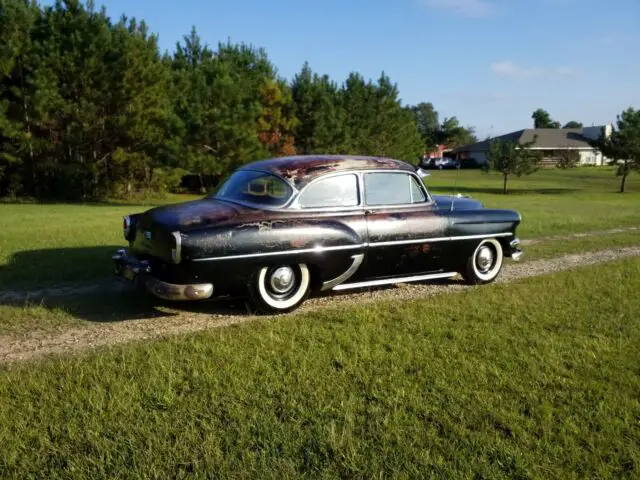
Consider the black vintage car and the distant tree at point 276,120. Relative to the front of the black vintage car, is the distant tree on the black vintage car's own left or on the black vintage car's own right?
on the black vintage car's own left

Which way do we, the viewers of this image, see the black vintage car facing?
facing away from the viewer and to the right of the viewer

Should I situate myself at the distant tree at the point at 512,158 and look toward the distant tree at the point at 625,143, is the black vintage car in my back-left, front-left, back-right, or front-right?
back-right

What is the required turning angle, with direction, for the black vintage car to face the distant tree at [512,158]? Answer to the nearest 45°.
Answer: approximately 45° to its left

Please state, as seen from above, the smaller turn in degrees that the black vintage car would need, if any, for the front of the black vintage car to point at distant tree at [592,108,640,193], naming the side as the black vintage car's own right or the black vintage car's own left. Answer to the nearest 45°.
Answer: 0° — it already faces it

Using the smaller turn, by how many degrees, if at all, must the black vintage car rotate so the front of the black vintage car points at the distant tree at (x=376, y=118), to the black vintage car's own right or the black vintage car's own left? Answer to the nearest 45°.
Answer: approximately 45° to the black vintage car's own left
